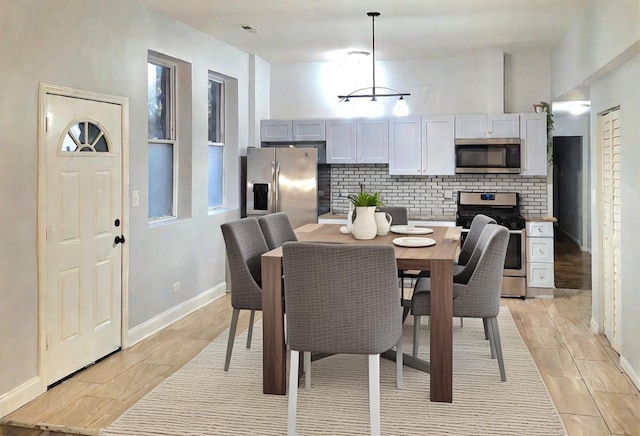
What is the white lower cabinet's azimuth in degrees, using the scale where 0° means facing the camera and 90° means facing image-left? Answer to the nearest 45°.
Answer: approximately 0°

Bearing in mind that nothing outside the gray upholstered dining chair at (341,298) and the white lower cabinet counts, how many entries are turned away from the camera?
1

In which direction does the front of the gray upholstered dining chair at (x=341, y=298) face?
away from the camera

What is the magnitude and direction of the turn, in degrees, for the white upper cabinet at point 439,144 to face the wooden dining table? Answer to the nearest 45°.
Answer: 0° — it already faces it
